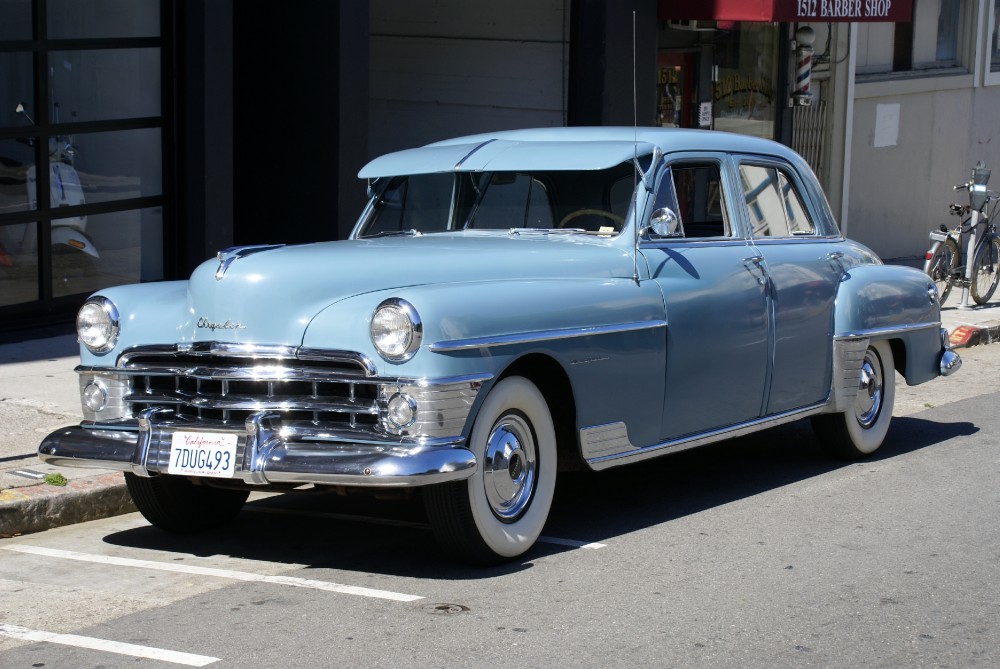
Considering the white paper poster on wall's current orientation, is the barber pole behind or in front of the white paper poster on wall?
in front

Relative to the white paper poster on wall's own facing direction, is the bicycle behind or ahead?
ahead

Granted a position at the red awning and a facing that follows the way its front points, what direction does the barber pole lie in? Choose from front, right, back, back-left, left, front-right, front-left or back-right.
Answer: back

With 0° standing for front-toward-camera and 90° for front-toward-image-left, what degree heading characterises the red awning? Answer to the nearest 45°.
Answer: approximately 0°

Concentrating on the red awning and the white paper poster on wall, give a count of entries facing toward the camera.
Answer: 2

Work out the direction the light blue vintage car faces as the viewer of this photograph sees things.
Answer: facing the viewer and to the left of the viewer

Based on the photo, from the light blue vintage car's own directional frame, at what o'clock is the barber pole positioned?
The barber pole is roughly at 5 o'clock from the light blue vintage car.

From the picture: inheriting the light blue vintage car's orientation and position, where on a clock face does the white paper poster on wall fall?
The white paper poster on wall is roughly at 5 o'clock from the light blue vintage car.
